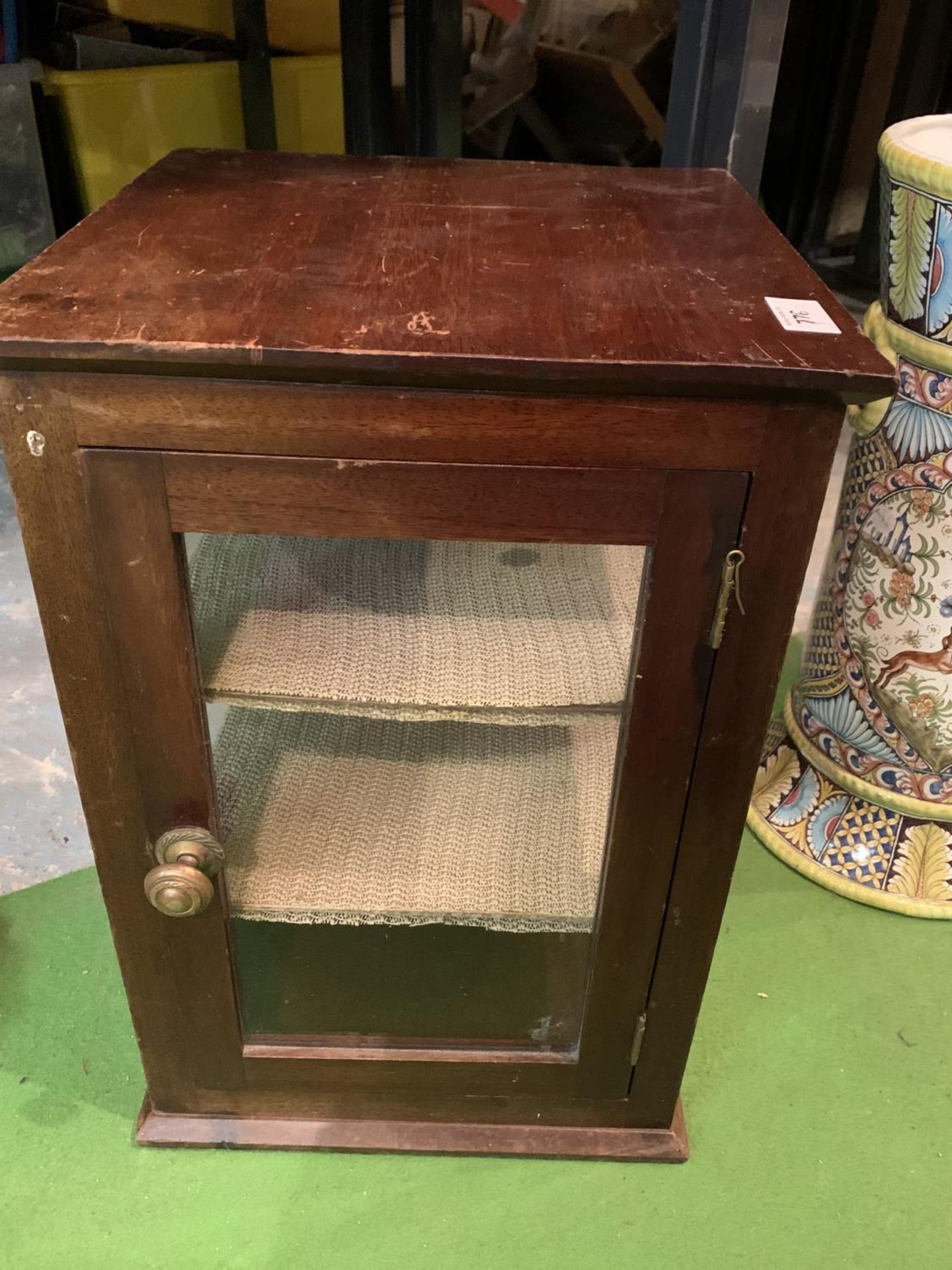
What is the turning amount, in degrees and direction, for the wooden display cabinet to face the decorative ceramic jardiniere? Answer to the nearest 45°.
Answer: approximately 135° to its left

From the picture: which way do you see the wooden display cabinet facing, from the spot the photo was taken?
facing the viewer

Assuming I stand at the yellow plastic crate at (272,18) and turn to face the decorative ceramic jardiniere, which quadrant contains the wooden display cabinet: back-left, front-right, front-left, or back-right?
front-right

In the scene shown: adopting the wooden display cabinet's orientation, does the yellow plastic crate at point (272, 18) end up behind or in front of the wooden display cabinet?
behind

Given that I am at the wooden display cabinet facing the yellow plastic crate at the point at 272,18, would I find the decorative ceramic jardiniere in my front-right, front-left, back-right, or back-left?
front-right
